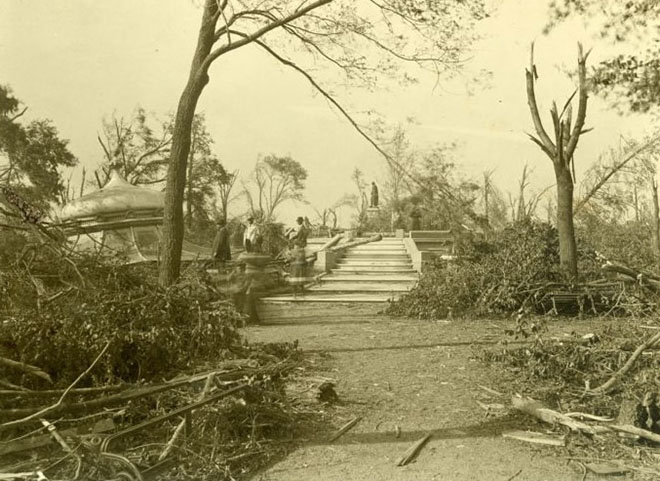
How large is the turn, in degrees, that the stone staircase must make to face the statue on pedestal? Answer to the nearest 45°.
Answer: approximately 180°

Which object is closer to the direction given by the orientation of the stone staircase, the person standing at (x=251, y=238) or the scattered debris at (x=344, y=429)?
the scattered debris

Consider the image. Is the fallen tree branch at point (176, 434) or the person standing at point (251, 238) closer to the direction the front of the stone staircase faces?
the fallen tree branch

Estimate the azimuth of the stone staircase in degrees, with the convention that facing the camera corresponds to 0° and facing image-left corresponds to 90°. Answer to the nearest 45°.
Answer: approximately 0°

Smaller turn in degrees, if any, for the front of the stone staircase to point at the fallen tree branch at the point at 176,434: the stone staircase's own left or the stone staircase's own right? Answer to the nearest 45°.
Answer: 0° — it already faces it

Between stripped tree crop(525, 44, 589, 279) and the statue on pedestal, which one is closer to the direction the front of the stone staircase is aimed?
the stripped tree

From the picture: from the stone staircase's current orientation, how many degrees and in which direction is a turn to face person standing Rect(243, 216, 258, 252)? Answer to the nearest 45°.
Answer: approximately 90° to its right
